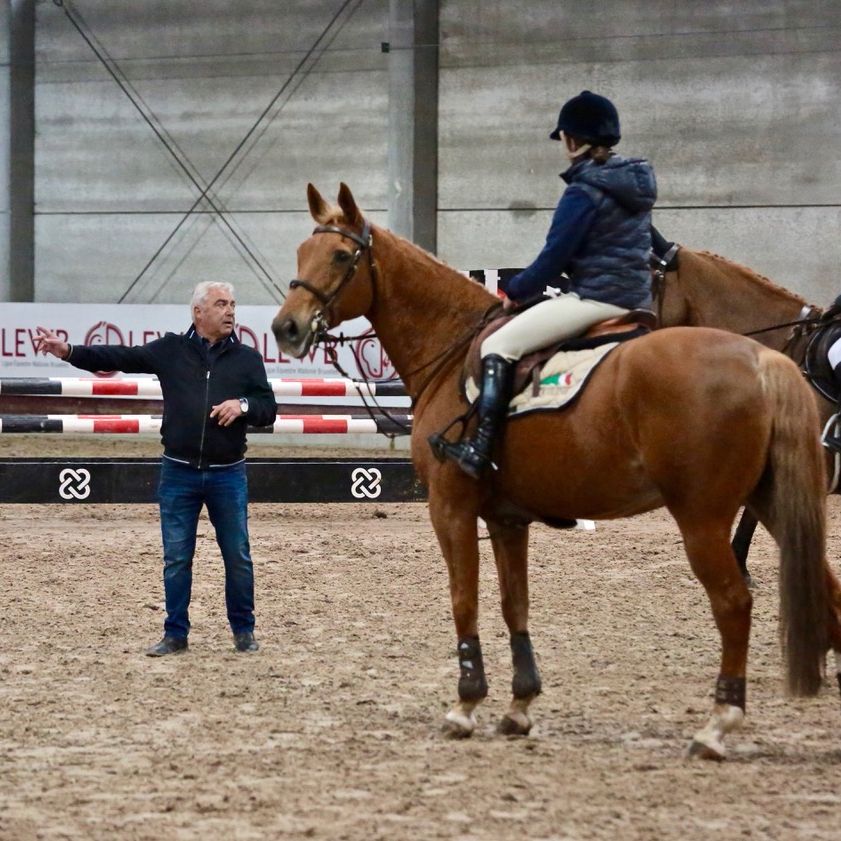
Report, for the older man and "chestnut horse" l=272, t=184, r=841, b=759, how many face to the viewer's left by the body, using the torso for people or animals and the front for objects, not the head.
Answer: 1

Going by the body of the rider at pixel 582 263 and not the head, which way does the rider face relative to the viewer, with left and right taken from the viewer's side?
facing away from the viewer and to the left of the viewer

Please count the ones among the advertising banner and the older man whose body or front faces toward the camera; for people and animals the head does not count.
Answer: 2

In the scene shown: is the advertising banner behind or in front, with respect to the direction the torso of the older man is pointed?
behind

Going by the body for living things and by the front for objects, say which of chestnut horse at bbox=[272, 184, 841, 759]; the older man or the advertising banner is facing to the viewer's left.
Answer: the chestnut horse

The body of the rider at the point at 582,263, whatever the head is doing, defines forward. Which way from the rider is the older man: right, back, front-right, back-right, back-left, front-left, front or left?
front

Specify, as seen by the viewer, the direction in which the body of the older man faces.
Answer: toward the camera

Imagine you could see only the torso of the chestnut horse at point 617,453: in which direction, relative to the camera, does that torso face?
to the viewer's left

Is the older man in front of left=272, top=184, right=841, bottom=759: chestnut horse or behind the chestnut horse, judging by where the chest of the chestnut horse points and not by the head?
in front

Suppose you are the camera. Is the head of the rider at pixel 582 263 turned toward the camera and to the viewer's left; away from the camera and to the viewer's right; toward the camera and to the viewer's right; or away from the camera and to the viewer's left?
away from the camera and to the viewer's left

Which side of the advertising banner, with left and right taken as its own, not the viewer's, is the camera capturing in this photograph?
front

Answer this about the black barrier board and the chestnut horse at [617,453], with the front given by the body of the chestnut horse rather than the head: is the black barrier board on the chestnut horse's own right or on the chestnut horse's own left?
on the chestnut horse's own right
